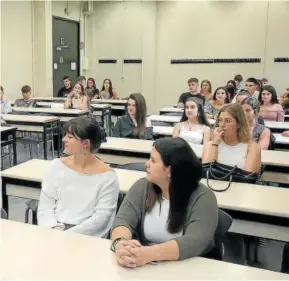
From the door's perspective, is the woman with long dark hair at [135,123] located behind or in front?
in front

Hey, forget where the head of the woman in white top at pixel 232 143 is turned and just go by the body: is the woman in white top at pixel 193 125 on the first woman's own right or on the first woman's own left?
on the first woman's own right

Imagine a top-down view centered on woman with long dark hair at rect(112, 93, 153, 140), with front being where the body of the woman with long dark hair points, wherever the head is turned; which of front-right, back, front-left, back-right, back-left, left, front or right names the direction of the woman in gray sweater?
front-left

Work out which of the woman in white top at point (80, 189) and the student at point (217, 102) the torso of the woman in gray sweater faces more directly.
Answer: the woman in white top

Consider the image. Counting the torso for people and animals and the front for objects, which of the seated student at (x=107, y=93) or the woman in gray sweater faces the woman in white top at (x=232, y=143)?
the seated student

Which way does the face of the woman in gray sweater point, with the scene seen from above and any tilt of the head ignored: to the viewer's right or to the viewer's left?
to the viewer's left

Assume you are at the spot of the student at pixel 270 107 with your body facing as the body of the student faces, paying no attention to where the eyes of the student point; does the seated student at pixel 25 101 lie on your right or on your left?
on your right

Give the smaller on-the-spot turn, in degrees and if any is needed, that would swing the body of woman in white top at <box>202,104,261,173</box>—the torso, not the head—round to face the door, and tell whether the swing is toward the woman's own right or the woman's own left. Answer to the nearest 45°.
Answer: approximately 90° to the woman's own right

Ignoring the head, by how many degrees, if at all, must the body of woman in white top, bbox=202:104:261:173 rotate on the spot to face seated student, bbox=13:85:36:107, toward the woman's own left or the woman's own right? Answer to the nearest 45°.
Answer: approximately 90° to the woman's own right

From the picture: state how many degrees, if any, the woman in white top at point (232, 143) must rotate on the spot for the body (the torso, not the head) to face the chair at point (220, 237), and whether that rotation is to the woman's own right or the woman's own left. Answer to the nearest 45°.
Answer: approximately 45° to the woman's own left

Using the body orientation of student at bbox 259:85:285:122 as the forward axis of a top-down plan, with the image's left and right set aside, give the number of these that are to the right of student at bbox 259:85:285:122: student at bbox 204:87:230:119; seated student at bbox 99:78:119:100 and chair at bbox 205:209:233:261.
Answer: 2

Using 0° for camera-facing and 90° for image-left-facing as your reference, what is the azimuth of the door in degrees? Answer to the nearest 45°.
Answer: approximately 315°
